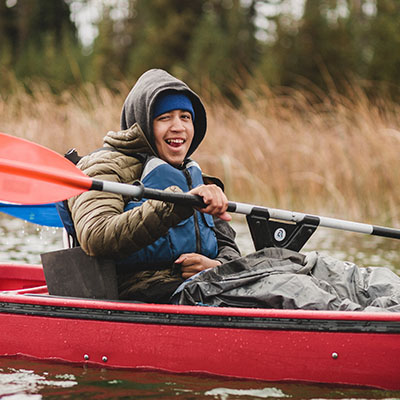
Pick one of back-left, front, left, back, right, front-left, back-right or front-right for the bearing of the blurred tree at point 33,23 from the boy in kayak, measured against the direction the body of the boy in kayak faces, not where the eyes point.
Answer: back-left

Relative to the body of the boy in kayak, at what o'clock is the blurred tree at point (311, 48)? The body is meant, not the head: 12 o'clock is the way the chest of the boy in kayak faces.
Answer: The blurred tree is roughly at 8 o'clock from the boy in kayak.

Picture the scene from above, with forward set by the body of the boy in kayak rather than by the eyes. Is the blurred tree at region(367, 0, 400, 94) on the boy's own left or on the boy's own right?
on the boy's own left

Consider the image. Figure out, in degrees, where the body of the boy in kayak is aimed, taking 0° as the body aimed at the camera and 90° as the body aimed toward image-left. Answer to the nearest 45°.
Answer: approximately 315°
